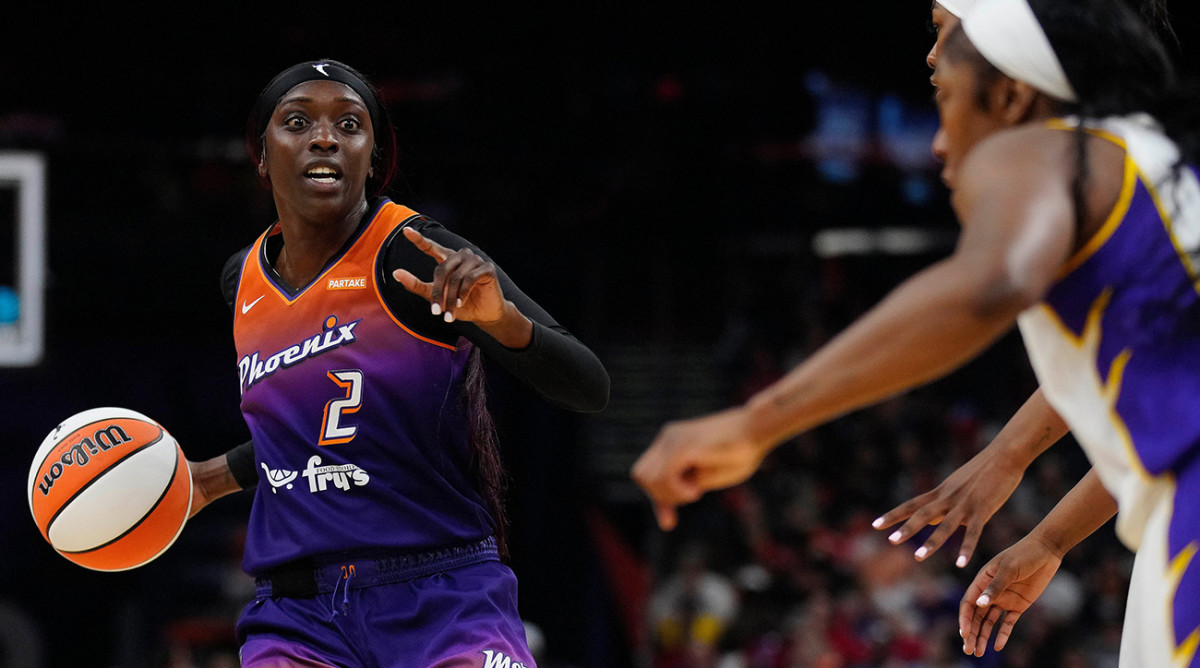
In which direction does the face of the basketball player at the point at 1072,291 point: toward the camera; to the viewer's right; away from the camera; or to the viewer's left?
to the viewer's left

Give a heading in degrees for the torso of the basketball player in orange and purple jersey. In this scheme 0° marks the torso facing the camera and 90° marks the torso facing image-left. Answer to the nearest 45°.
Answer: approximately 45°
